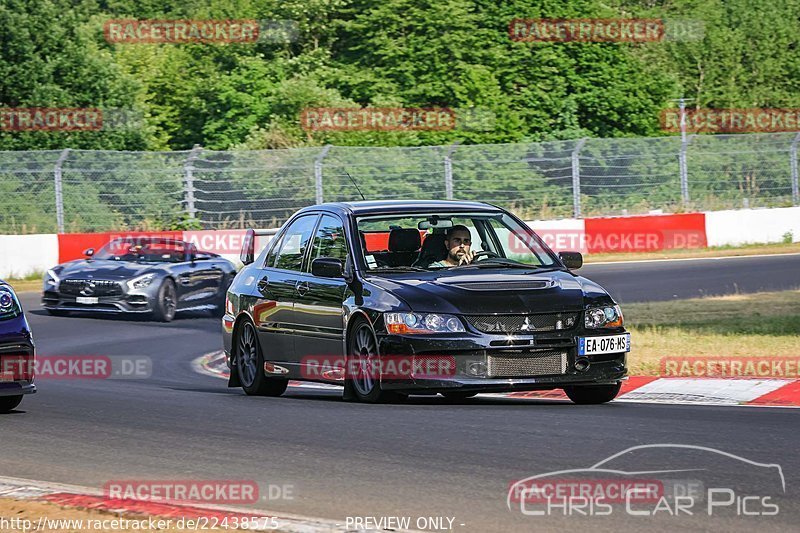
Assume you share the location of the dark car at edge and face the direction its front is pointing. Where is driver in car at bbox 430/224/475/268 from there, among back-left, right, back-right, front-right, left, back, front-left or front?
front-left

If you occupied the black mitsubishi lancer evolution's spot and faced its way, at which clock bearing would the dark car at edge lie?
The dark car at edge is roughly at 4 o'clock from the black mitsubishi lancer evolution.

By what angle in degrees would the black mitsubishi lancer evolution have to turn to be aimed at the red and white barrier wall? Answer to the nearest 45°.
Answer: approximately 135° to its left

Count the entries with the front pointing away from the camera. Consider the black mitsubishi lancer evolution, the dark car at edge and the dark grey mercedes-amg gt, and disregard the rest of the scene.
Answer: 0

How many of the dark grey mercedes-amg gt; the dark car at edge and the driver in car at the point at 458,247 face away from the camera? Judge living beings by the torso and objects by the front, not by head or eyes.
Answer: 0

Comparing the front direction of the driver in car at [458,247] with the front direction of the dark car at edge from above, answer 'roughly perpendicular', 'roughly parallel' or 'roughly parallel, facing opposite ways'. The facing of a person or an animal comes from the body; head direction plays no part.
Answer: roughly parallel

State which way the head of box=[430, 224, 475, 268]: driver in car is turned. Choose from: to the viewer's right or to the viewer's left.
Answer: to the viewer's right

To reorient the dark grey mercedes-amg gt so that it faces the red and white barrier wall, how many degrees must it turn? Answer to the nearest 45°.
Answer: approximately 180°

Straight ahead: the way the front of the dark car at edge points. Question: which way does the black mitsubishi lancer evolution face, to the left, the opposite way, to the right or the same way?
the same way

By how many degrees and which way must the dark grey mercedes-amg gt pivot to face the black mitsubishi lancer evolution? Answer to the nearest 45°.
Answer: approximately 45° to its left

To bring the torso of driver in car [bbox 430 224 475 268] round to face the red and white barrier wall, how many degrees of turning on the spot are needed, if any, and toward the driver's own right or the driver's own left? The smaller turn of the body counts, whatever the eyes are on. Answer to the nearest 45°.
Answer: approximately 135° to the driver's own left

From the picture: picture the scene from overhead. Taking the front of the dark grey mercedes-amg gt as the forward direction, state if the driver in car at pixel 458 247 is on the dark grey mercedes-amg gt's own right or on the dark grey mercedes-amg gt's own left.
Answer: on the dark grey mercedes-amg gt's own left

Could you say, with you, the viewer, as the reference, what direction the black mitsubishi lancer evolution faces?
facing the viewer and to the right of the viewer

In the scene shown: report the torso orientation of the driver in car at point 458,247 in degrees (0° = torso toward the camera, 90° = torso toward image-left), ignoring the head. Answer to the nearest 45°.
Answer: approximately 315°

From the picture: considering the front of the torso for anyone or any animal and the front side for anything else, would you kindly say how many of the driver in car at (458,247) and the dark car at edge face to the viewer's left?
0

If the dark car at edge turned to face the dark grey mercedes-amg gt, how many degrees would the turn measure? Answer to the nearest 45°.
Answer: approximately 135° to its left
